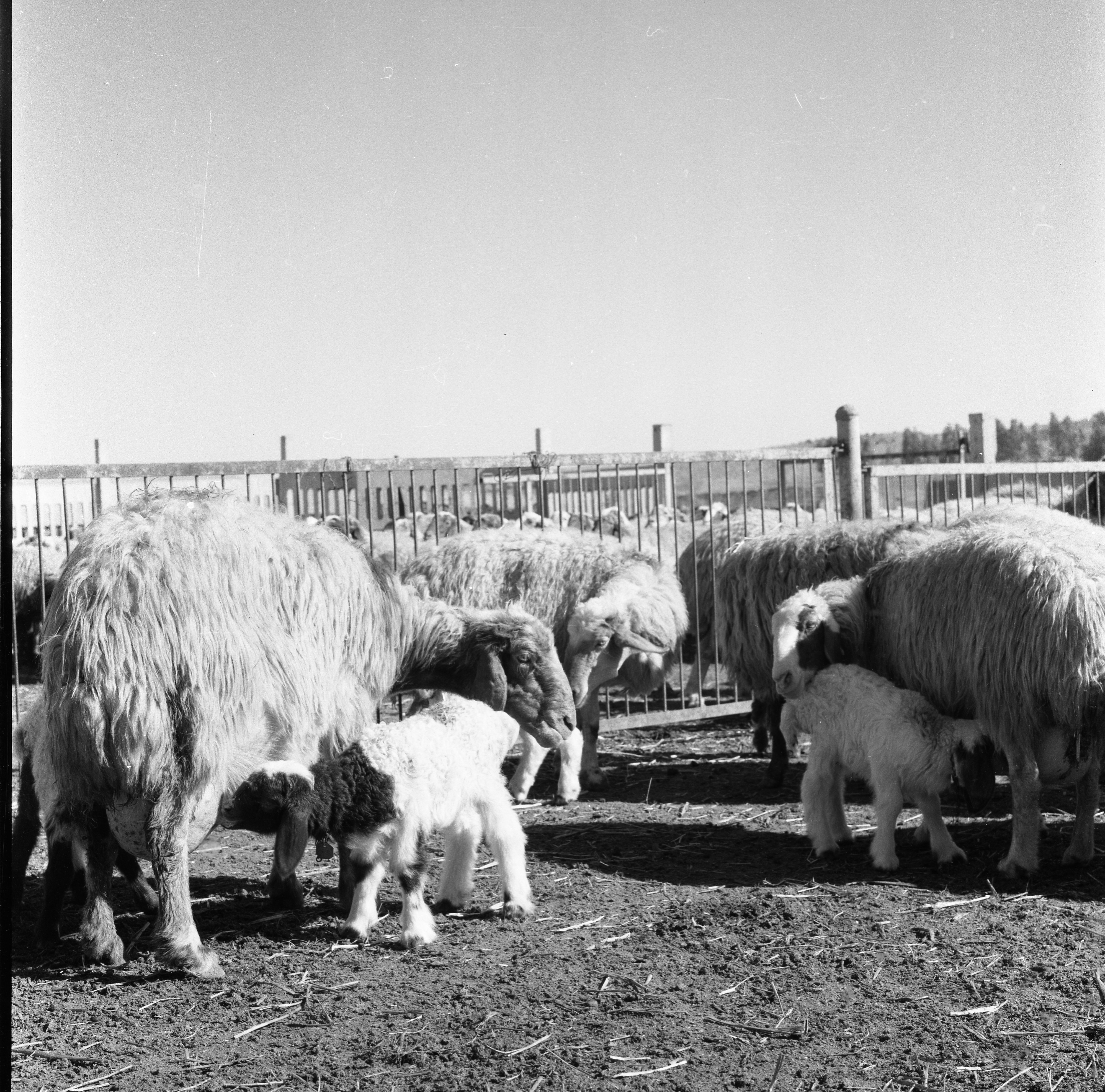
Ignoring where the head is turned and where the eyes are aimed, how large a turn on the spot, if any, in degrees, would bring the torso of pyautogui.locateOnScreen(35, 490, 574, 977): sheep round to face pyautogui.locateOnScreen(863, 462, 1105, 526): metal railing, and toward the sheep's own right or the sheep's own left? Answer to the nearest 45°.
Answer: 0° — it already faces it

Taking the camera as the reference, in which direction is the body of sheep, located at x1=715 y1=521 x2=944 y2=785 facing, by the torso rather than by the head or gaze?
to the viewer's right

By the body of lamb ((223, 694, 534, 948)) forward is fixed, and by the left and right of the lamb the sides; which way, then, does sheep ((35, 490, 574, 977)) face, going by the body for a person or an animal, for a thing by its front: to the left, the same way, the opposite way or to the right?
the opposite way

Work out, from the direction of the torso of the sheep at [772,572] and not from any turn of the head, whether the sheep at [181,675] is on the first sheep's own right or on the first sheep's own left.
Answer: on the first sheep's own right

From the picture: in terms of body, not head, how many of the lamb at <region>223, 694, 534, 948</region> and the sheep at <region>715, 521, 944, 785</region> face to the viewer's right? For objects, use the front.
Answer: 1

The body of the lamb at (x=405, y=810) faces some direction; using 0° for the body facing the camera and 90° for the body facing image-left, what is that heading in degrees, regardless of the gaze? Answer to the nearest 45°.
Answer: approximately 45°

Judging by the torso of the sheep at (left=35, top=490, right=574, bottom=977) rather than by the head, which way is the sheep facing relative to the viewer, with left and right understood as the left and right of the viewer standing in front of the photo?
facing away from the viewer and to the right of the viewer

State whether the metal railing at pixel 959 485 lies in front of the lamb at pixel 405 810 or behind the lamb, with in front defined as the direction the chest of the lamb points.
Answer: behind
